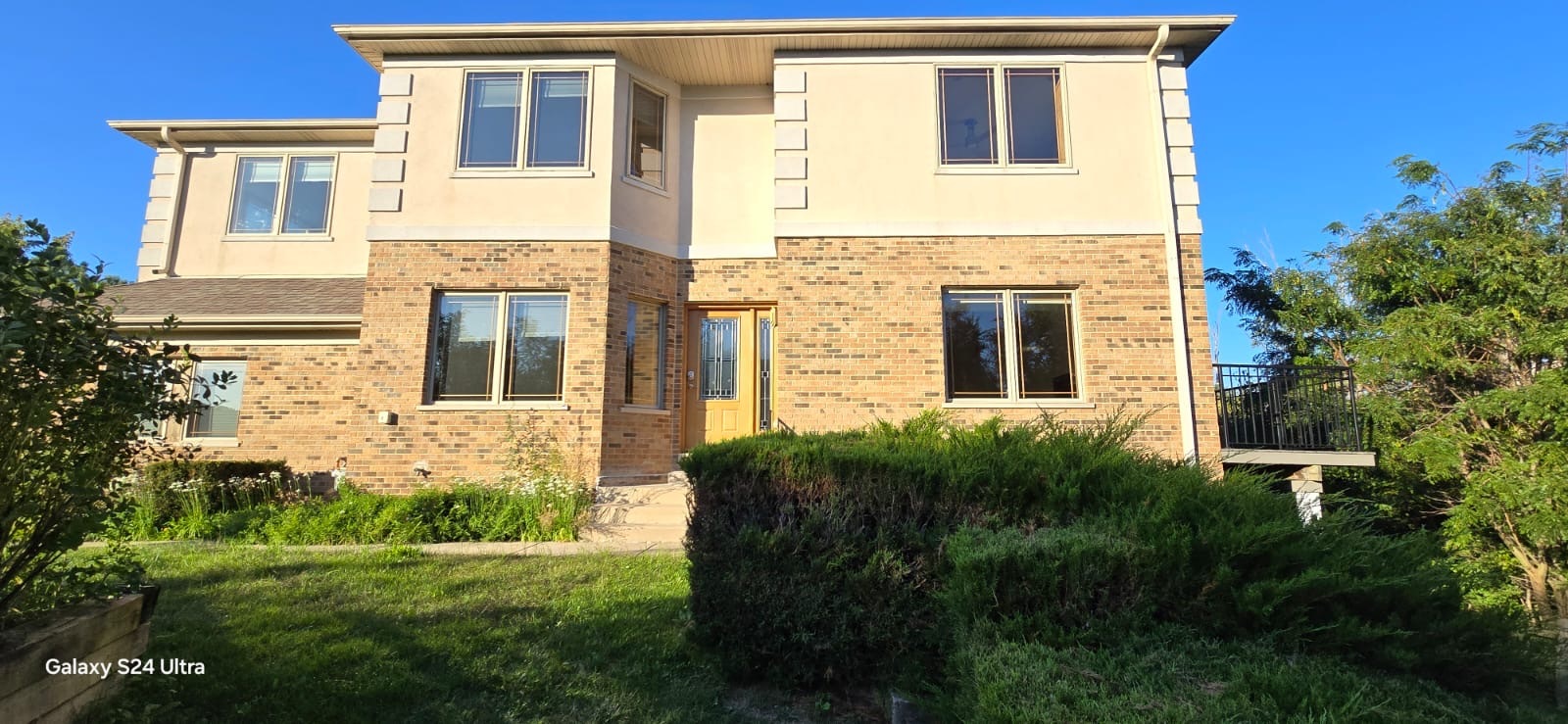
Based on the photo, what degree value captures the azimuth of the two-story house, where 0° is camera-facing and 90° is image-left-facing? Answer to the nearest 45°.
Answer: approximately 0°

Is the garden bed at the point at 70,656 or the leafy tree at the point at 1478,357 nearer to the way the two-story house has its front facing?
the garden bed

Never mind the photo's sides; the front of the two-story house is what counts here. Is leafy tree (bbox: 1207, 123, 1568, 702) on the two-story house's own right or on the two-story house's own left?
on the two-story house's own left

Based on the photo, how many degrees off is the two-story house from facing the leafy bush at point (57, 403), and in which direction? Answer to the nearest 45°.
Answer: approximately 45° to its right
